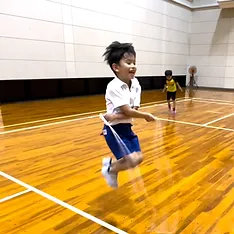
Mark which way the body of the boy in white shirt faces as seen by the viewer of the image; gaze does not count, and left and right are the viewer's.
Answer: facing the viewer and to the right of the viewer
